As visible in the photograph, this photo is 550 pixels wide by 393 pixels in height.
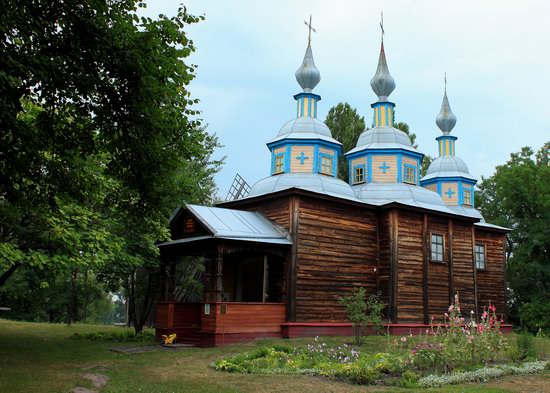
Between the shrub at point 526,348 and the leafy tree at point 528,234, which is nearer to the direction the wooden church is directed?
the shrub

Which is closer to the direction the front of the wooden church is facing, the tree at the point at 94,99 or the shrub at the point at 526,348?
the tree

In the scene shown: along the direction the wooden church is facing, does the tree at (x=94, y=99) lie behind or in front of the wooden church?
in front

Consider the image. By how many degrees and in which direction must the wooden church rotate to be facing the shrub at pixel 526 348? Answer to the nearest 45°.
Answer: approximately 90° to its left

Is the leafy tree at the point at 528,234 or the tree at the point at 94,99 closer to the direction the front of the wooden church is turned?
the tree

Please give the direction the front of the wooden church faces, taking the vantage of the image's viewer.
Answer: facing the viewer and to the left of the viewer

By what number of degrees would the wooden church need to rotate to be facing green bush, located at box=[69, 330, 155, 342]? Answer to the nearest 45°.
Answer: approximately 45° to its right

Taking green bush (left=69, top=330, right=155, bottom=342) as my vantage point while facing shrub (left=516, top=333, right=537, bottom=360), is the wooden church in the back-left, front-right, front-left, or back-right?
front-left

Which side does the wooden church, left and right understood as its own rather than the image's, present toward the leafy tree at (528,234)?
back
